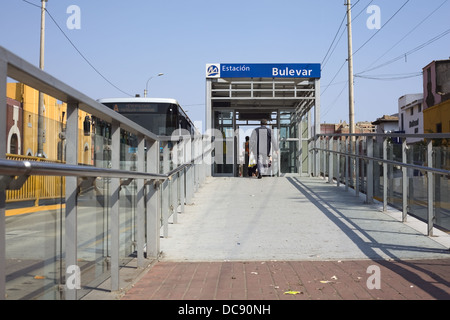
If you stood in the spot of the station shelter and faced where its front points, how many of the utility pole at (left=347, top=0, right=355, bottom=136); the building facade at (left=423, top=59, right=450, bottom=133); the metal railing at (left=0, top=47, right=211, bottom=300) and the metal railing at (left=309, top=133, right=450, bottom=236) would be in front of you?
2

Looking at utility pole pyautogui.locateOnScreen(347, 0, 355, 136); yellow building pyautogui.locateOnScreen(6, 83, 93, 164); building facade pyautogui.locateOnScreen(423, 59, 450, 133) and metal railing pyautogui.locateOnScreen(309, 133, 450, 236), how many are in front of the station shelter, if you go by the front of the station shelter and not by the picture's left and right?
1

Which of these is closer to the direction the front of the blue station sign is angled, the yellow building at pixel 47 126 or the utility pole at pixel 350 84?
the yellow building

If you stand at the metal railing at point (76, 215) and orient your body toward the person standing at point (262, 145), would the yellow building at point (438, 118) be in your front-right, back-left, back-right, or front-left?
front-right

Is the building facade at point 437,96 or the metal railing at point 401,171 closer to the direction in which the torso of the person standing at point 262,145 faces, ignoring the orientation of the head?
the building facade

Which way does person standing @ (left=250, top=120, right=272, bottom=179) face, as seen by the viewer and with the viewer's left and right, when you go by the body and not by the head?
facing away from the viewer

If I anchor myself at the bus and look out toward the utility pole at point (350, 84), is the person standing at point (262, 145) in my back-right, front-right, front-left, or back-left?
front-right

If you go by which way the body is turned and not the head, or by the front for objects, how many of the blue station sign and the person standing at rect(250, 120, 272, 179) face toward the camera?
1

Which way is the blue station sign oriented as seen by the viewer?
toward the camera

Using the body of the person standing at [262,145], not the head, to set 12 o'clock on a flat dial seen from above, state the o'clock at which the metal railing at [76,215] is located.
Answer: The metal railing is roughly at 6 o'clock from the person standing.

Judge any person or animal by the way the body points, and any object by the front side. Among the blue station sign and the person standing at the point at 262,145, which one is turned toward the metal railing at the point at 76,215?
the blue station sign

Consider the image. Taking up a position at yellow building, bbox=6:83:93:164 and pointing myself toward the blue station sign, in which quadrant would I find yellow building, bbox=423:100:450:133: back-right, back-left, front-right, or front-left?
front-right

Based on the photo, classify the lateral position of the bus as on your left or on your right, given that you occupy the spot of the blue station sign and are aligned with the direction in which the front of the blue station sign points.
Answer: on your right

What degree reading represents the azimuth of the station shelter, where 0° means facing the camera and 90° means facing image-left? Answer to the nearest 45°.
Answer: approximately 0°

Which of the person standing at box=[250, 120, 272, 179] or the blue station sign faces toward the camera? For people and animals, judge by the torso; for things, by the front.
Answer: the blue station sign
